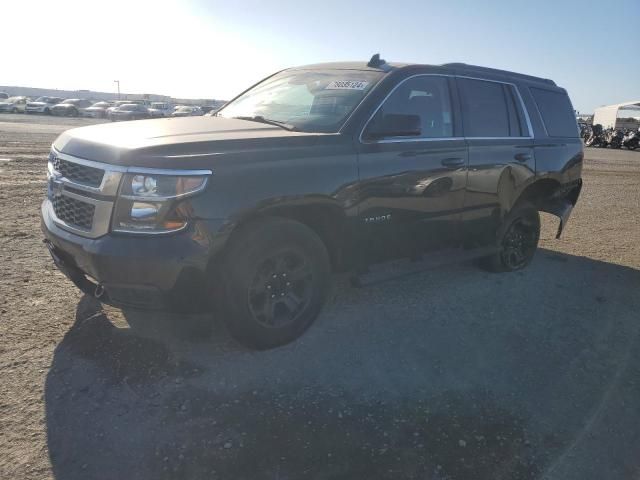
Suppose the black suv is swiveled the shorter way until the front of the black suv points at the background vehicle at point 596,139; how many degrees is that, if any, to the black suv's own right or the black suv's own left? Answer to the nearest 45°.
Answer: approximately 180°

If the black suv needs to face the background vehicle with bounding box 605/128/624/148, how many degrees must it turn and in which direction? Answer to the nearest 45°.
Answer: approximately 180°

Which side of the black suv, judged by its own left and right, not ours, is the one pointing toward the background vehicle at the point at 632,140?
back

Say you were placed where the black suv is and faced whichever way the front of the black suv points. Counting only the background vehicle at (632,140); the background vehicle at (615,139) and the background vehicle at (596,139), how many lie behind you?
3

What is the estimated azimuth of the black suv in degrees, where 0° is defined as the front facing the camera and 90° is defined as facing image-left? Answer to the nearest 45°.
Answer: approximately 45°
